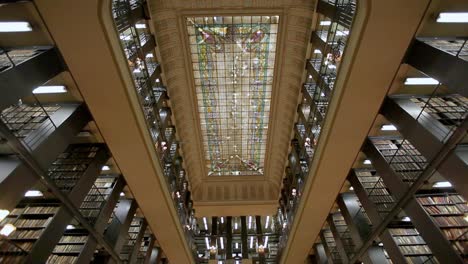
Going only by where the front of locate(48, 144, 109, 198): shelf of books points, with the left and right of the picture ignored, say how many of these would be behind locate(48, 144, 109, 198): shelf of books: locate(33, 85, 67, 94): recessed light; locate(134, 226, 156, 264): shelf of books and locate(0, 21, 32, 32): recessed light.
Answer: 1

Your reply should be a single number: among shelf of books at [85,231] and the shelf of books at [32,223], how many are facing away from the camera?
0
